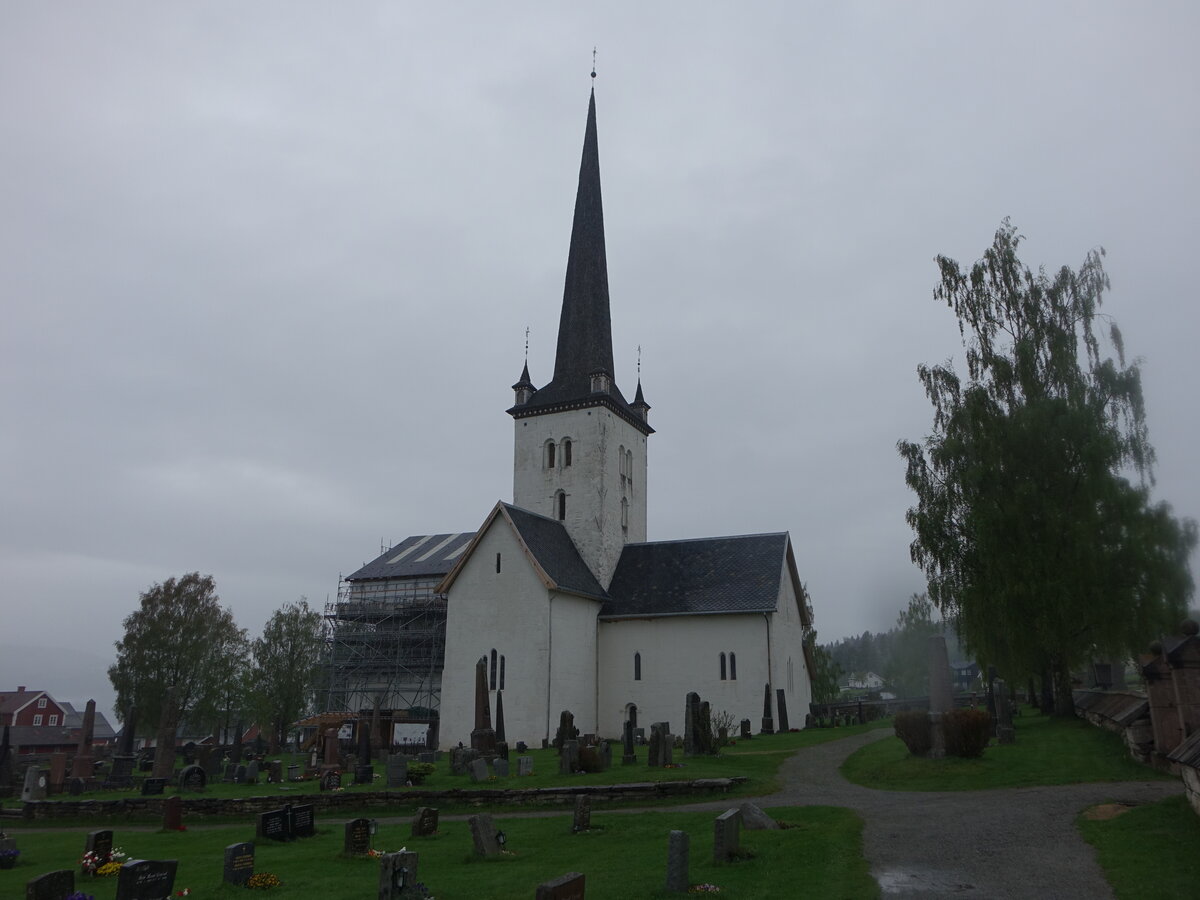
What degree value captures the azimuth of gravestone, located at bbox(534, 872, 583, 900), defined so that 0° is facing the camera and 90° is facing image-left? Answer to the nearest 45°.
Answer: approximately 315°

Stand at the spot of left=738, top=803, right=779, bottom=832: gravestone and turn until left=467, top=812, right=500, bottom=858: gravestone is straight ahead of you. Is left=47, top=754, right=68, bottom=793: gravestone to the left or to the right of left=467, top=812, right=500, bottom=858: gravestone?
right

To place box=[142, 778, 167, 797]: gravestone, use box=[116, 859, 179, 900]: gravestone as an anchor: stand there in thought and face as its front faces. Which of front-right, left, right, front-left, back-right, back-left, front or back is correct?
back-left

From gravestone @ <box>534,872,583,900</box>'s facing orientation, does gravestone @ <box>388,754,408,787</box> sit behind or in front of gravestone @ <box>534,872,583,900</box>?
behind

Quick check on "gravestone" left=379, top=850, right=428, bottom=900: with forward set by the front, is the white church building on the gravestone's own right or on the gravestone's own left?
on the gravestone's own left

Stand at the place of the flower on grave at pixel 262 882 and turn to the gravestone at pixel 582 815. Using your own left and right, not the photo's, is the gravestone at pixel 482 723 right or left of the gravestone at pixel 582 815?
left

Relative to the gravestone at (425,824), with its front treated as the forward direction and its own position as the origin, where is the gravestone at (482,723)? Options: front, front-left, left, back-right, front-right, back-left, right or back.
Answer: back-left

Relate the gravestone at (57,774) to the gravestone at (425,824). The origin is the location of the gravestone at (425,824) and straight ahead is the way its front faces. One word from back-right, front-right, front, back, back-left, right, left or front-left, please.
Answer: back

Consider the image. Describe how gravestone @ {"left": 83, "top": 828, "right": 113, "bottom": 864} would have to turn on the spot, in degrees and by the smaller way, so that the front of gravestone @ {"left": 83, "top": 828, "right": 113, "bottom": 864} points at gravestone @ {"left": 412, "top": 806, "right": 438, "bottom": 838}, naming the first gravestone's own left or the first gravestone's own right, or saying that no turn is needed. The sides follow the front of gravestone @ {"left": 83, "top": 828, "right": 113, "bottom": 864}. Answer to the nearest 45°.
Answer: approximately 45° to the first gravestone's own left
